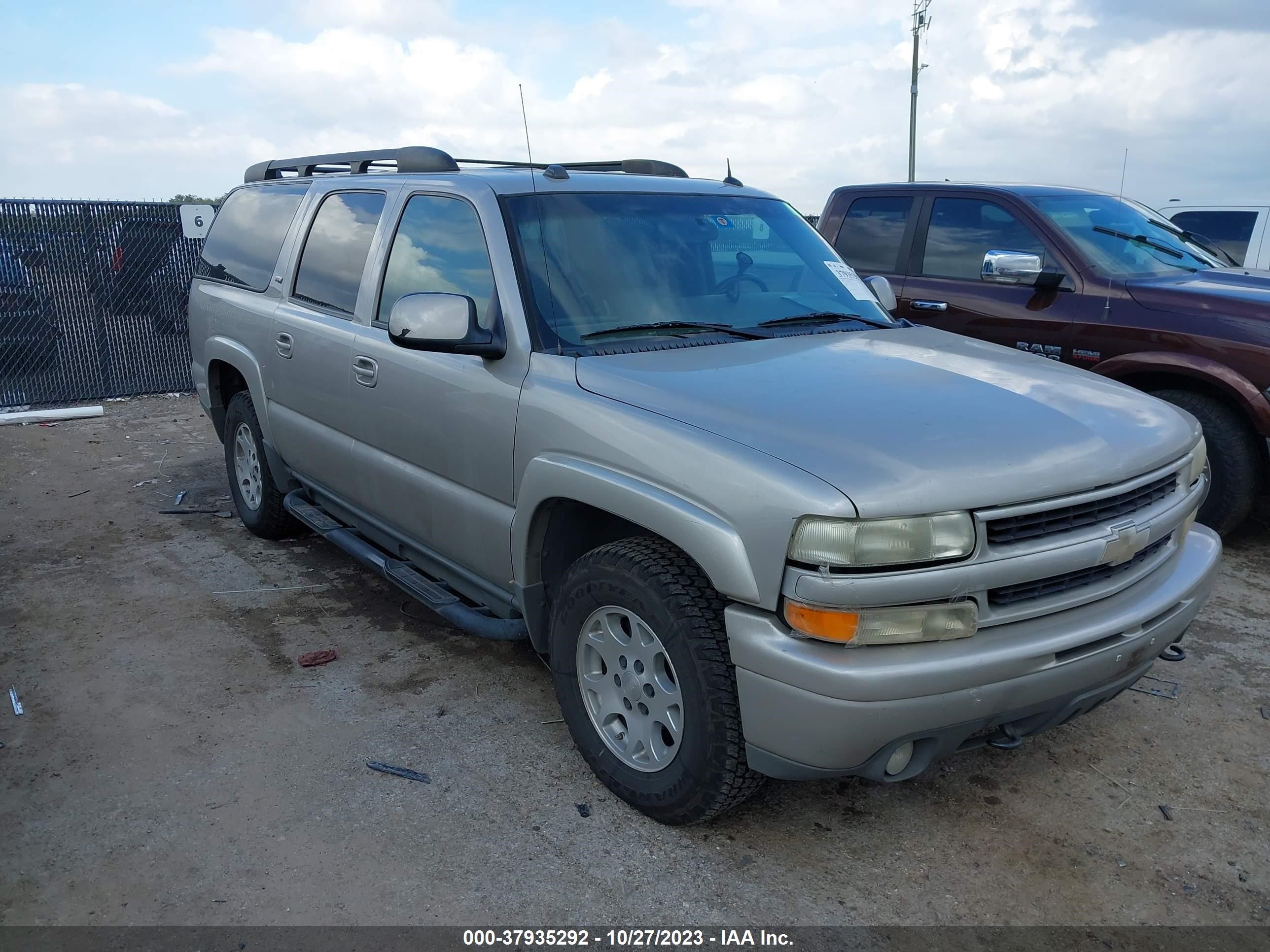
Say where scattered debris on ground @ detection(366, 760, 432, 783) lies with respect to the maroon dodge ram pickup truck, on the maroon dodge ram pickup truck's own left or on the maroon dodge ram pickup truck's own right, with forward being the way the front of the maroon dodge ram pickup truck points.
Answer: on the maroon dodge ram pickup truck's own right

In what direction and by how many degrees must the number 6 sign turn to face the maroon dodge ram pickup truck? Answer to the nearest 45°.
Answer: approximately 45° to its left

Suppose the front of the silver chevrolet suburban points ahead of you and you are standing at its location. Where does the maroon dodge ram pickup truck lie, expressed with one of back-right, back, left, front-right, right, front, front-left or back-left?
left

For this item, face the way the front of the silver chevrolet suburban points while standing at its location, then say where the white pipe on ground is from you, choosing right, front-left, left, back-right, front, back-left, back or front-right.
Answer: back

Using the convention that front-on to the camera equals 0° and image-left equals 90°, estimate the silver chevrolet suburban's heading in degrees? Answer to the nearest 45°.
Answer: approximately 315°

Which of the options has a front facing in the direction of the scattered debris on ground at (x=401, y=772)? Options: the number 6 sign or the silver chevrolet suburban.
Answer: the number 6 sign

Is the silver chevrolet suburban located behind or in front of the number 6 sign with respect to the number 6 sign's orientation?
in front

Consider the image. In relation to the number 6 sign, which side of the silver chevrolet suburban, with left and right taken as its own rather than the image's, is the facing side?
back

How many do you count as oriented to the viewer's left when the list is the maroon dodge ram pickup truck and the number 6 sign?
0
